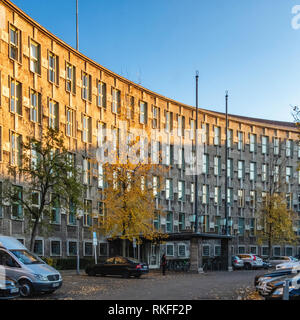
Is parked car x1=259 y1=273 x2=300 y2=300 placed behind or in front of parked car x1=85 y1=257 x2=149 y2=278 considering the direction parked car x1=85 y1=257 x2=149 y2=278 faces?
behind

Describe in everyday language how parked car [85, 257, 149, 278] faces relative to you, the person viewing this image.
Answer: facing away from the viewer and to the left of the viewer

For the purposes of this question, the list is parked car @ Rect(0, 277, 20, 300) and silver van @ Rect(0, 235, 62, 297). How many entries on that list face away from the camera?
0

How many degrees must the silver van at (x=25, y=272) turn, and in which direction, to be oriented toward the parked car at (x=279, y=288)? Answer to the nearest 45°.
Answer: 0° — it already faces it

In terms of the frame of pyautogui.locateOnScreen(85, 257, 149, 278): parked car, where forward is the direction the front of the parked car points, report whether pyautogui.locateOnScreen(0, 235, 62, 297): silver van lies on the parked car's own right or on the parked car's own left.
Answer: on the parked car's own left
